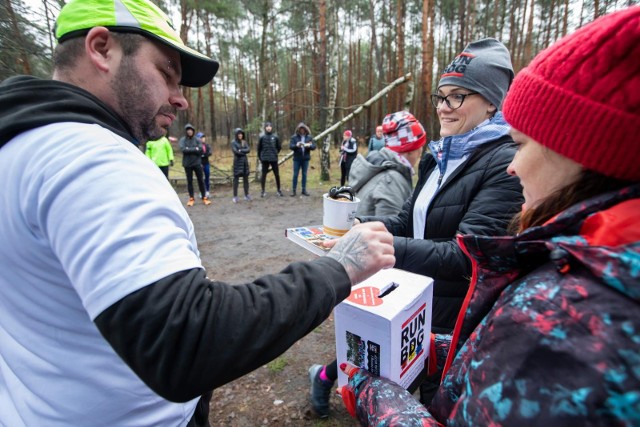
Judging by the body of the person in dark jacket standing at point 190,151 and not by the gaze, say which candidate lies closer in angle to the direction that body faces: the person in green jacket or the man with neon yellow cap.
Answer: the man with neon yellow cap

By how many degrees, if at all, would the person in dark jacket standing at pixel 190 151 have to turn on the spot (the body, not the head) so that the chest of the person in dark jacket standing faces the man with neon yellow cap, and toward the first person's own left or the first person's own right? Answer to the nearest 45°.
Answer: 0° — they already face them

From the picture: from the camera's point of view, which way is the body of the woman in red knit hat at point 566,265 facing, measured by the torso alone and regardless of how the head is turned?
to the viewer's left

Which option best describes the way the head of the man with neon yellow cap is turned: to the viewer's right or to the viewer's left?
to the viewer's right

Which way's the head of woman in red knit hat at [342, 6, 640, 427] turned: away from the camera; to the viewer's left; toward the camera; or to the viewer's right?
to the viewer's left

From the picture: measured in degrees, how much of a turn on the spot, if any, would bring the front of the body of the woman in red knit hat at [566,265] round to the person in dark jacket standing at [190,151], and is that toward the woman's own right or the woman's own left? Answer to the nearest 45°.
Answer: approximately 45° to the woman's own right

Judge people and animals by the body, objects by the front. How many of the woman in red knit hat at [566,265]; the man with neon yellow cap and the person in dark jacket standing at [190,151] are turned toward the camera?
1

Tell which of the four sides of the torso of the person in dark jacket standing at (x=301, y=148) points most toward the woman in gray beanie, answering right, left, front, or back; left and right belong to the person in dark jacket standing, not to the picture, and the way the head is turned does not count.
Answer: front

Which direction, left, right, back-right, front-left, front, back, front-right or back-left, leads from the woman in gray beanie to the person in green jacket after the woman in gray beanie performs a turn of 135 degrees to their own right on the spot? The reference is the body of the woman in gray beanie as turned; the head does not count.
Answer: front-left

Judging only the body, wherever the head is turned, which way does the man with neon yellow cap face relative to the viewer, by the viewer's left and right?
facing to the right of the viewer

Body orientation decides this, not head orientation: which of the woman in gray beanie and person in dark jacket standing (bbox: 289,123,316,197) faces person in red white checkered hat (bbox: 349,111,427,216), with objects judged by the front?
the person in dark jacket standing

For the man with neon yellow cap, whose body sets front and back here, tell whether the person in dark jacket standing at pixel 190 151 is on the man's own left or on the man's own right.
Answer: on the man's own left
